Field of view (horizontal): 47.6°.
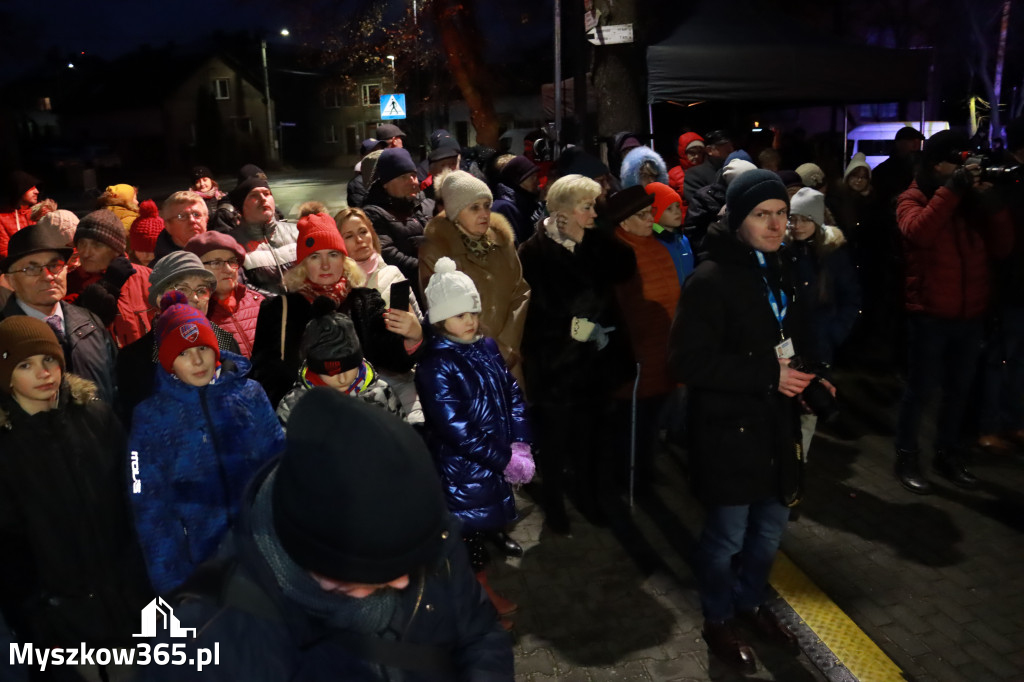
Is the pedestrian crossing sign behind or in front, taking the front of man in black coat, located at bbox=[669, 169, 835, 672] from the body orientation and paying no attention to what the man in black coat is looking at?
behind

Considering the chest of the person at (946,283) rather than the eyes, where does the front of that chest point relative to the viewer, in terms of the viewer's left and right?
facing the viewer and to the right of the viewer

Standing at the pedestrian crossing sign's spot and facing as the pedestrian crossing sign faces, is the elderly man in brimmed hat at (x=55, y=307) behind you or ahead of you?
ahead

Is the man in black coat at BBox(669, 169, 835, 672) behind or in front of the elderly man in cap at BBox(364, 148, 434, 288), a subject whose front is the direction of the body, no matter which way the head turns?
in front

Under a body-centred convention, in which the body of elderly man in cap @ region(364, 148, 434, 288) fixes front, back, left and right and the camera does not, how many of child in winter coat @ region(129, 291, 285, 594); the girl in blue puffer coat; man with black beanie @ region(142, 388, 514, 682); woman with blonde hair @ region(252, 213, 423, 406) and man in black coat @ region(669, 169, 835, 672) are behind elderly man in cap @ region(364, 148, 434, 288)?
0

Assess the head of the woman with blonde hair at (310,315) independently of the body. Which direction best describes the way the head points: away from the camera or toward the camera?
toward the camera

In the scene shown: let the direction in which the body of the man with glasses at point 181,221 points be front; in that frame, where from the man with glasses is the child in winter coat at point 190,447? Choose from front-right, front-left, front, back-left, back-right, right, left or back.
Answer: front-right

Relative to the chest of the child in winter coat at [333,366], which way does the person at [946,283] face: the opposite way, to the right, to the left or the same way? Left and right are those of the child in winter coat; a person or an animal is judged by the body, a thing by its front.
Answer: the same way

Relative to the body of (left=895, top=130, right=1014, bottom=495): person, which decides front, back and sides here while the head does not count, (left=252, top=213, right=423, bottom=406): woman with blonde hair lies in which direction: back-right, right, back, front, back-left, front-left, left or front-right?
right

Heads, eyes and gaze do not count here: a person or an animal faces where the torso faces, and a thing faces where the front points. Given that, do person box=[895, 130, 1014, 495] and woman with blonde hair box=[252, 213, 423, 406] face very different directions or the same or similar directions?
same or similar directions

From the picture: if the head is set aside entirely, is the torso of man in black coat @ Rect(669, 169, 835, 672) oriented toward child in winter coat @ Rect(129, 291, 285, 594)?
no

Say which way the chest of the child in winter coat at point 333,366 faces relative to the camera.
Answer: toward the camera

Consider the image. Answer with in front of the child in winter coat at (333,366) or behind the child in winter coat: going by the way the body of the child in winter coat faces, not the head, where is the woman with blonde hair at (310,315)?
behind

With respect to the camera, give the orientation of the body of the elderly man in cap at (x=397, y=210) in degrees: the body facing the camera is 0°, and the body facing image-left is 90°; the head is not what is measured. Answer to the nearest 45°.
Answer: approximately 315°

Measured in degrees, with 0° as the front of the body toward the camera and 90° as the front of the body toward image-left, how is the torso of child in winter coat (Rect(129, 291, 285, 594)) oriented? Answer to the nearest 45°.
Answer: approximately 0°

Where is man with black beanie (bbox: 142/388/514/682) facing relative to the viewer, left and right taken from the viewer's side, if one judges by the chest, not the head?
facing the viewer

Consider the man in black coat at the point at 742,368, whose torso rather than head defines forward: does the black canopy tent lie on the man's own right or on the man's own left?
on the man's own left

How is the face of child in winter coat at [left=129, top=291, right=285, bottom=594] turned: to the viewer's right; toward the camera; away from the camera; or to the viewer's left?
toward the camera
